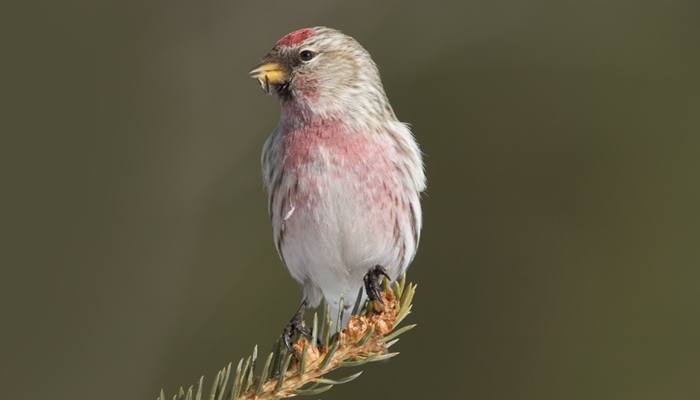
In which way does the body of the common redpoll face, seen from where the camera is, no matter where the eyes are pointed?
toward the camera
